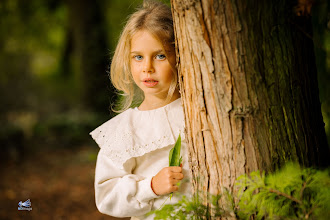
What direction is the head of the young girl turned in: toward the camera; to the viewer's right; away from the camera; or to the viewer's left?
toward the camera

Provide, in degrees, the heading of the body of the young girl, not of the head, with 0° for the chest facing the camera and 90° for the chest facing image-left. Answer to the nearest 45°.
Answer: approximately 315°

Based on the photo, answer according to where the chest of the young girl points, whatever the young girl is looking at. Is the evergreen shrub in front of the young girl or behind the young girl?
in front

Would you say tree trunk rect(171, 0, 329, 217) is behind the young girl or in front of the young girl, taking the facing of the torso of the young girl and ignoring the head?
in front
